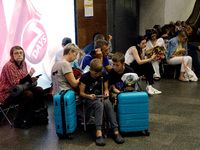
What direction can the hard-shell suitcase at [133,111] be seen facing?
toward the camera

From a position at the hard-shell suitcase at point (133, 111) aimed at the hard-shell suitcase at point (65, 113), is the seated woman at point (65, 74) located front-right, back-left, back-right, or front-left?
front-right

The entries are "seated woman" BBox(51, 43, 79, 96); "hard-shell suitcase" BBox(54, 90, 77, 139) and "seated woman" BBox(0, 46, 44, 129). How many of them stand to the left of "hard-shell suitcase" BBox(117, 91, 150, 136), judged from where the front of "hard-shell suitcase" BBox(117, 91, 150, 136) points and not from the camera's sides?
0

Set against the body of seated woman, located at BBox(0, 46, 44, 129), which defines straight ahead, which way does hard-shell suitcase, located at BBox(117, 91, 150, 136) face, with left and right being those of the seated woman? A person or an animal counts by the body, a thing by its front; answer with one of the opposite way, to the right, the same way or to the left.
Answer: to the right

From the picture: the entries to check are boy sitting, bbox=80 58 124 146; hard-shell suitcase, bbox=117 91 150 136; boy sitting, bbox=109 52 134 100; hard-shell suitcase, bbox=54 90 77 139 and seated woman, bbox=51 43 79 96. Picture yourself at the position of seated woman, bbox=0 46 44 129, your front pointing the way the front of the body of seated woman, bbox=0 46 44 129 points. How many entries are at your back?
0

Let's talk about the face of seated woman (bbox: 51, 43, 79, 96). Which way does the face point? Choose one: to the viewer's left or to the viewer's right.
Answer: to the viewer's right

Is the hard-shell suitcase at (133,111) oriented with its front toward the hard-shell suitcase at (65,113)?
no

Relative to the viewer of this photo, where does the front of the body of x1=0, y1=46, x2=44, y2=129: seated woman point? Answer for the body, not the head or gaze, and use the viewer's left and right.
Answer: facing the viewer and to the right of the viewer

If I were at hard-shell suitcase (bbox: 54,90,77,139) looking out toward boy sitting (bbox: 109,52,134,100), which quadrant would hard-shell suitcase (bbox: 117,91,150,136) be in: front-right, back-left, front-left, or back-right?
front-right

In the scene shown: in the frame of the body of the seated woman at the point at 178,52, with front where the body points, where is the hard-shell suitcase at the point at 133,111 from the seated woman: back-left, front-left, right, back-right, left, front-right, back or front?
right

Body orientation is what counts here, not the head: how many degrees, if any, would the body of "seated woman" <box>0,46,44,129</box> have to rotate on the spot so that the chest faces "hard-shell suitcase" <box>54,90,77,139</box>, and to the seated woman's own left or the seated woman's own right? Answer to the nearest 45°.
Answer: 0° — they already face it
